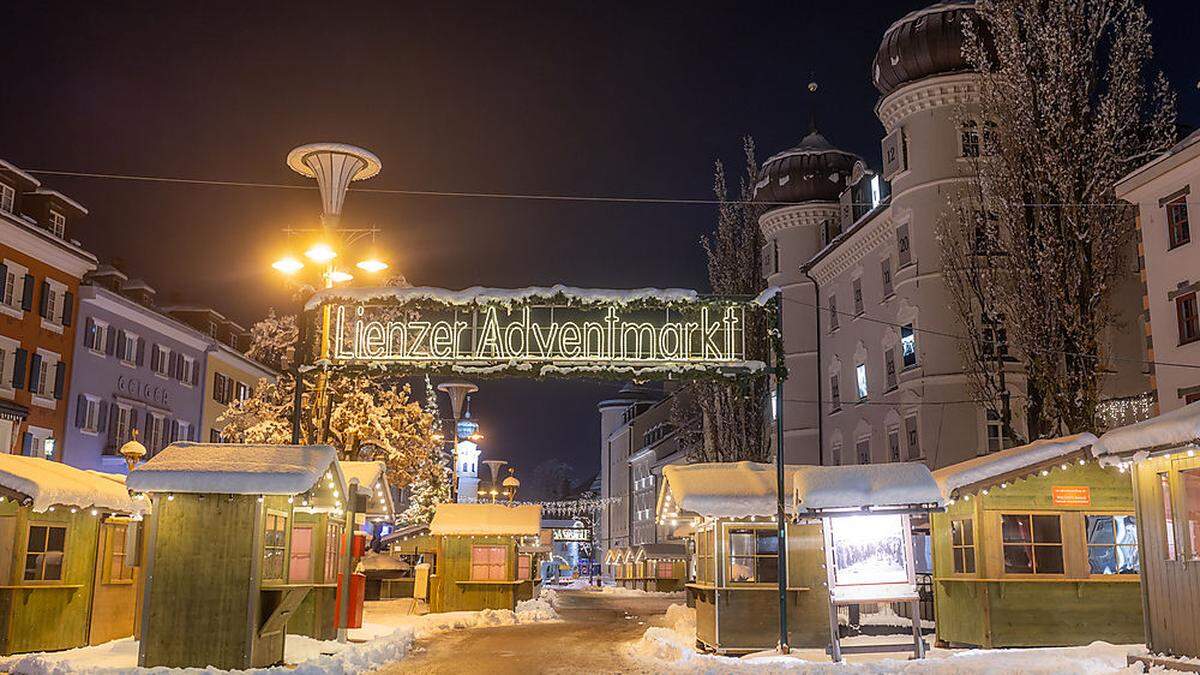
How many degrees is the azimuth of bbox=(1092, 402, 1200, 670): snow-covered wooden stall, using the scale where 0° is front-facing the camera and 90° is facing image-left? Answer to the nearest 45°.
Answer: approximately 45°

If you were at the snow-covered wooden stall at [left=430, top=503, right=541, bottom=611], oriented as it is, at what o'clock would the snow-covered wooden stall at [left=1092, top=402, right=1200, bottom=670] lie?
the snow-covered wooden stall at [left=1092, top=402, right=1200, bottom=670] is roughly at 11 o'clock from the snow-covered wooden stall at [left=430, top=503, right=541, bottom=611].

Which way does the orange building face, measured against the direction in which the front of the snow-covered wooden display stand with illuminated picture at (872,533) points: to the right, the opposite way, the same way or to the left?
to the left

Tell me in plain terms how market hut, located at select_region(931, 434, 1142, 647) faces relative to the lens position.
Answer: facing the viewer

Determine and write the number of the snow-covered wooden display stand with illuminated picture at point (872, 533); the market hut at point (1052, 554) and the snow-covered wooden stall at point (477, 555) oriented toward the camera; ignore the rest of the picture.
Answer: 3

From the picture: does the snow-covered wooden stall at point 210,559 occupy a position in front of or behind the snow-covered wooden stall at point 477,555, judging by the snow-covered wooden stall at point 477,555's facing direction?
in front

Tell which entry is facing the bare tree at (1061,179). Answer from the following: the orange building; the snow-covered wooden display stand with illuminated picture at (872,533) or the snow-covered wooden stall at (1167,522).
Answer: the orange building

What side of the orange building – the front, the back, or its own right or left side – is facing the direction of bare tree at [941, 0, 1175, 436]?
front

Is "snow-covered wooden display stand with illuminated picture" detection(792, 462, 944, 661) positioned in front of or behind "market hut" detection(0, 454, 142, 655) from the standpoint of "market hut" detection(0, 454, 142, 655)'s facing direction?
in front
